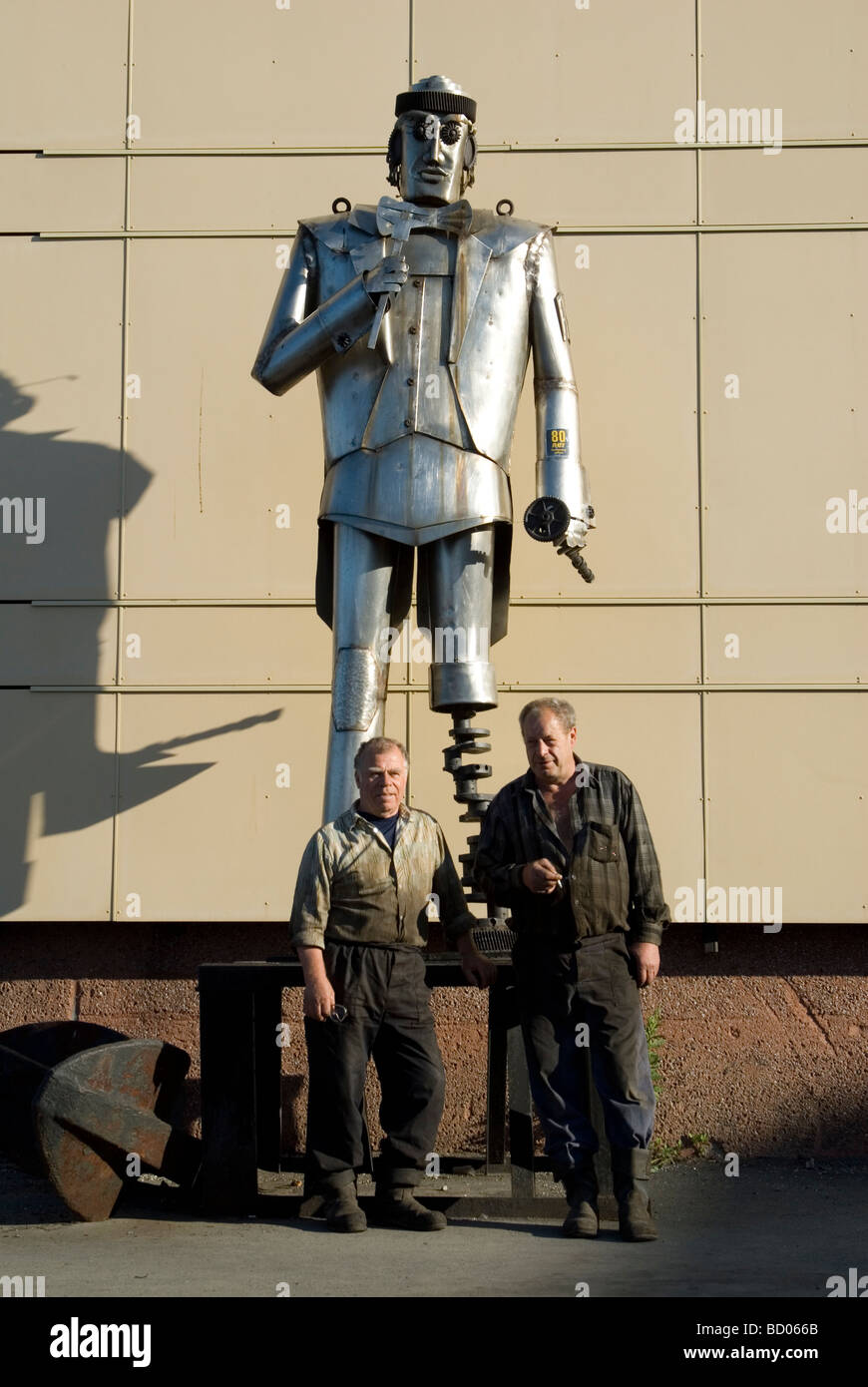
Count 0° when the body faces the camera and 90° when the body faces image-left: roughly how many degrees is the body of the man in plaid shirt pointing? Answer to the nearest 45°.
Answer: approximately 0°

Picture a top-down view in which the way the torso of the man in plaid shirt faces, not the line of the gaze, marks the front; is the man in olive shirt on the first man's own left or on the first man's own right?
on the first man's own right

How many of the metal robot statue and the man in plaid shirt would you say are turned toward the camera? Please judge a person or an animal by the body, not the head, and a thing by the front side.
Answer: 2
